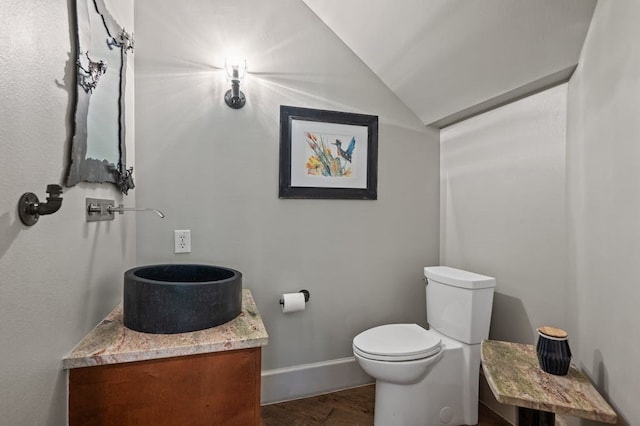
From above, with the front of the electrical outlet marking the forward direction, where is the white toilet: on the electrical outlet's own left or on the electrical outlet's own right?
on the electrical outlet's own left

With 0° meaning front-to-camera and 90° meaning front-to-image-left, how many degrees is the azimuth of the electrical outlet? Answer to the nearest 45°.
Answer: approximately 0°

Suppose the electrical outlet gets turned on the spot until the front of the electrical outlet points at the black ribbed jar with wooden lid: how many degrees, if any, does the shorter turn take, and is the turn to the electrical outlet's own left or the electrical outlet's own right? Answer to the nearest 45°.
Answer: approximately 45° to the electrical outlet's own left

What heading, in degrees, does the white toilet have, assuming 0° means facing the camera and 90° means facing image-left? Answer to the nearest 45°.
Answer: approximately 45°

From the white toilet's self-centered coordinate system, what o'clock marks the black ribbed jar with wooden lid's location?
The black ribbed jar with wooden lid is roughly at 9 o'clock from the white toilet.

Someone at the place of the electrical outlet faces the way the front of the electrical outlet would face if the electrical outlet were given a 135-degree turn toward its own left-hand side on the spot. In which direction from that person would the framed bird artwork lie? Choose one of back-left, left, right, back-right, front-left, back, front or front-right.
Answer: front-right

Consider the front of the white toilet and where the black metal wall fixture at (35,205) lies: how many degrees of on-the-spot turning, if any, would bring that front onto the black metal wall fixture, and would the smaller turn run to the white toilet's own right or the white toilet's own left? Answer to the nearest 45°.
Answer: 0° — it already faces it
